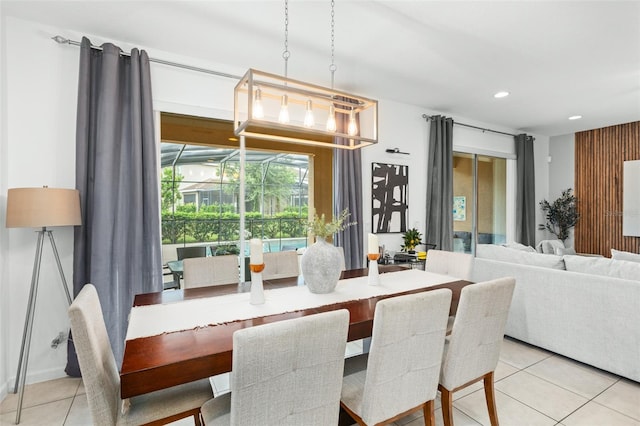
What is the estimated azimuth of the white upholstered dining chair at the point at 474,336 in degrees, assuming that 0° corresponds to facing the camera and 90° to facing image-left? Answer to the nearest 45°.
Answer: approximately 135°

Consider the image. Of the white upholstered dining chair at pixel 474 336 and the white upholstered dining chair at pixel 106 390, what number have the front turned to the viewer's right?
1

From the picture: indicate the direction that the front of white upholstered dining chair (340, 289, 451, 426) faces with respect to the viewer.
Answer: facing away from the viewer and to the left of the viewer

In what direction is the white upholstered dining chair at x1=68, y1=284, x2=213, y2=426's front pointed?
to the viewer's right

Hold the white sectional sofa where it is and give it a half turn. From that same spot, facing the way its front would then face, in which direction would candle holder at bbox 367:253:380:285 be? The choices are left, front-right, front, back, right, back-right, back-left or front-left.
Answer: front

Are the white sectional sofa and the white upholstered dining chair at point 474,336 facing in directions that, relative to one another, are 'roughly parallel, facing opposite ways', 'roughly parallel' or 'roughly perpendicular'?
roughly perpendicular

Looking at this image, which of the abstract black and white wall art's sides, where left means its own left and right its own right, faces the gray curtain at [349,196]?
right

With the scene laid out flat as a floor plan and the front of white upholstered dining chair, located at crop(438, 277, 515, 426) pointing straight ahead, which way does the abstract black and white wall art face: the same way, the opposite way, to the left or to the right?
the opposite way

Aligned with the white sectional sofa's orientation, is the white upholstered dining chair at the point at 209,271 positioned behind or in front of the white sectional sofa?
behind

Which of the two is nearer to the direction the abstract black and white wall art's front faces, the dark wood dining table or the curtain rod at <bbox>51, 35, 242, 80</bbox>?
the dark wood dining table

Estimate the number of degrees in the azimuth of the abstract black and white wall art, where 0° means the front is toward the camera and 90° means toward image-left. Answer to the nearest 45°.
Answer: approximately 315°

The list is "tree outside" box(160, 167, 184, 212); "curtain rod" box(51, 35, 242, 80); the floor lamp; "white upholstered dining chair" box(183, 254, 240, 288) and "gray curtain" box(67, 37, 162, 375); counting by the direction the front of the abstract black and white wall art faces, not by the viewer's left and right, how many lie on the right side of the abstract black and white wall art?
5

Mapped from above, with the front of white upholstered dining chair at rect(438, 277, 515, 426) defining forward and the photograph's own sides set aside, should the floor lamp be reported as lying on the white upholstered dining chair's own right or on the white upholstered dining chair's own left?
on the white upholstered dining chair's own left

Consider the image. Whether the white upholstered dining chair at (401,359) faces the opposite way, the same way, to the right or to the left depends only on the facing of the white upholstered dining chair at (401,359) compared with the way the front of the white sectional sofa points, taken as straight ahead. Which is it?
to the left

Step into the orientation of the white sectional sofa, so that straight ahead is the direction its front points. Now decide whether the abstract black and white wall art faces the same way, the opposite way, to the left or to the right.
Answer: to the right

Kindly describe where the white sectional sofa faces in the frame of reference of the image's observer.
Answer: facing away from the viewer and to the right of the viewer

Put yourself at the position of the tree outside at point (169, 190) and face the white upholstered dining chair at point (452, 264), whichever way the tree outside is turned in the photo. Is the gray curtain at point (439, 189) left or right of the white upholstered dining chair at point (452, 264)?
left

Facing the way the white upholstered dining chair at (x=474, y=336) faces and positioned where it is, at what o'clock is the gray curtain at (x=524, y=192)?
The gray curtain is roughly at 2 o'clock from the white upholstered dining chair.
